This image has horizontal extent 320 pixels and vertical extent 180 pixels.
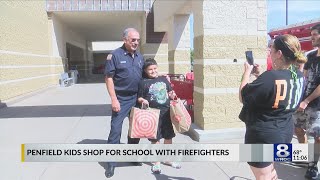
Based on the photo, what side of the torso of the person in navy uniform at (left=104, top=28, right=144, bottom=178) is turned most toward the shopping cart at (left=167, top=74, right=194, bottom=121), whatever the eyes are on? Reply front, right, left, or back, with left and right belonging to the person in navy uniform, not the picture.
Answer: left

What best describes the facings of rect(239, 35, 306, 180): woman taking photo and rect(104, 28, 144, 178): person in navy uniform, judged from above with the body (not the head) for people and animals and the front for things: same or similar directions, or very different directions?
very different directions

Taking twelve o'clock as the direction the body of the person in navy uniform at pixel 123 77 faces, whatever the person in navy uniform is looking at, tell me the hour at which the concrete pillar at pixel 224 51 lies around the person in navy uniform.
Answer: The concrete pillar is roughly at 9 o'clock from the person in navy uniform.

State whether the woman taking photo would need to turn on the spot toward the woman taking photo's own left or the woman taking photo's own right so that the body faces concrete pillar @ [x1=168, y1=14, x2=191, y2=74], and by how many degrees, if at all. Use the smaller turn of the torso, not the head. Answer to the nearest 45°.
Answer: approximately 45° to the woman taking photo's own right

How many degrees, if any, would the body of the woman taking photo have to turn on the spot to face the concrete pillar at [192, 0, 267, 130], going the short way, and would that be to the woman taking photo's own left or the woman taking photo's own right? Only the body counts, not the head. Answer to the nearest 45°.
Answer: approximately 45° to the woman taking photo's own right

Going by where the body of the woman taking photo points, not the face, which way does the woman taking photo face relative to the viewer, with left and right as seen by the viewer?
facing away from the viewer and to the left of the viewer

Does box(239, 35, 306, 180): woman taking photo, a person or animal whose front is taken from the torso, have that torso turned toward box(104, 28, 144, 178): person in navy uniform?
yes

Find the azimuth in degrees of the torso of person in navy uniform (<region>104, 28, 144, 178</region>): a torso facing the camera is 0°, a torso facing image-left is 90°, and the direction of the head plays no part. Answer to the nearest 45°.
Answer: approximately 315°

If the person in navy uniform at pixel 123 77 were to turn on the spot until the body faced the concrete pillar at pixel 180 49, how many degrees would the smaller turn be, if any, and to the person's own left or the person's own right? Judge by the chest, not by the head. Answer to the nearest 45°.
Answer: approximately 135° to the person's own left

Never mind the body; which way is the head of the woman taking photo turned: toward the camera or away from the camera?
away from the camera
